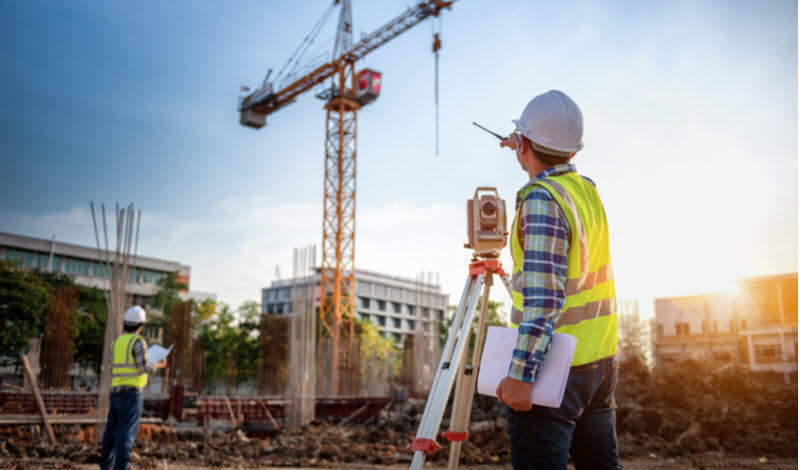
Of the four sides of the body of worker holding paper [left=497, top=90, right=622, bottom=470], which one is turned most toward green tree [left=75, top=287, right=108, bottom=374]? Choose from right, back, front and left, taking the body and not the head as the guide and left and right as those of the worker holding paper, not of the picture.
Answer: front

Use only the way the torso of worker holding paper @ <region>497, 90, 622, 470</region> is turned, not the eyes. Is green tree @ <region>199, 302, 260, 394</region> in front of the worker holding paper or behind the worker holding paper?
in front

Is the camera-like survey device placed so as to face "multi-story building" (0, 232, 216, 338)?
no

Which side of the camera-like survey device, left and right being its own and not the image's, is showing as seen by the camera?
front

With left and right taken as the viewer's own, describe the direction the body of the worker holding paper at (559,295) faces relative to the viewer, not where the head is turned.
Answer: facing away from the viewer and to the left of the viewer

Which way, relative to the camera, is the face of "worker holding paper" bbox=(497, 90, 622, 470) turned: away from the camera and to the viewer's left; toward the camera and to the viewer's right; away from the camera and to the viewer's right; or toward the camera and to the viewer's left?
away from the camera and to the viewer's left

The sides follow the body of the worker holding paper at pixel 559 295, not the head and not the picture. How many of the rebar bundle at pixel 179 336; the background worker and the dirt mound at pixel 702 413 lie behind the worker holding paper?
0

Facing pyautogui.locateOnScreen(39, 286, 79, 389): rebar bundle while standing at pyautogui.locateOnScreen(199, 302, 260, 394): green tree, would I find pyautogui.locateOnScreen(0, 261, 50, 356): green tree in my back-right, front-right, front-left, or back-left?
front-right

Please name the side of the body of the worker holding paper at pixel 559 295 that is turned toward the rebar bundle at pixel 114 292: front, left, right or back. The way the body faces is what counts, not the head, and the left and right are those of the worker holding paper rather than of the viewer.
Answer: front

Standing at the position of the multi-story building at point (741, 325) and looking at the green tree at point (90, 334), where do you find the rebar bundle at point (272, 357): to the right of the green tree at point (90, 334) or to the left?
left

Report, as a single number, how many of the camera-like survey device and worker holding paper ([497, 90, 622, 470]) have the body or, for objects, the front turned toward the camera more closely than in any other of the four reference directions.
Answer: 1

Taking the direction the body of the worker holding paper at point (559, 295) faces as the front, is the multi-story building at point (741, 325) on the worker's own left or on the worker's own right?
on the worker's own right

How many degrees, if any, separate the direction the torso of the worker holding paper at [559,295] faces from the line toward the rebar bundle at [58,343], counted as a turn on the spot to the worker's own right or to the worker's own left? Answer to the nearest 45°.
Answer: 0° — they already face it
